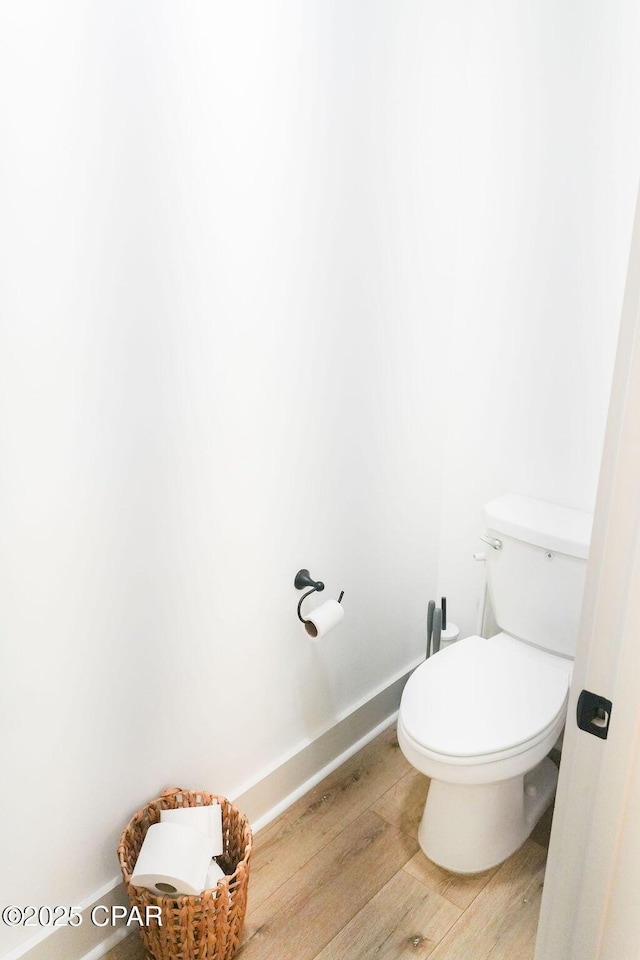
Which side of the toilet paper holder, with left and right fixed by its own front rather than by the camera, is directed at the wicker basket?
right

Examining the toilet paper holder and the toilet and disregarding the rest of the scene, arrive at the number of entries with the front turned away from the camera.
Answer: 0

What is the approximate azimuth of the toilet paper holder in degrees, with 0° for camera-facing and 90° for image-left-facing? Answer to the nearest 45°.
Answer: approximately 315°

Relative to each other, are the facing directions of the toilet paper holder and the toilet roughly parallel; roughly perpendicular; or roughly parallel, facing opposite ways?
roughly perpendicular

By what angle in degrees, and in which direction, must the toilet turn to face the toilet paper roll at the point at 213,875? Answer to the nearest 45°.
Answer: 0° — it already faces it

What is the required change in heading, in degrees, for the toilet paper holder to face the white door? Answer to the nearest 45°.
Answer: approximately 45° to its right

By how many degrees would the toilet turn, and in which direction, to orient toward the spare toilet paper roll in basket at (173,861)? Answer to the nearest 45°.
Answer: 0° — it already faces it

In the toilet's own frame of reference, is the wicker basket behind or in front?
in front

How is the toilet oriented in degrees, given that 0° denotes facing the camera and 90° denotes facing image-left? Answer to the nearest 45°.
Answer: approximately 45°

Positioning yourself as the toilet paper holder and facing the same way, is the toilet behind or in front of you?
in front

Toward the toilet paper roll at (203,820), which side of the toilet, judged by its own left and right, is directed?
front
